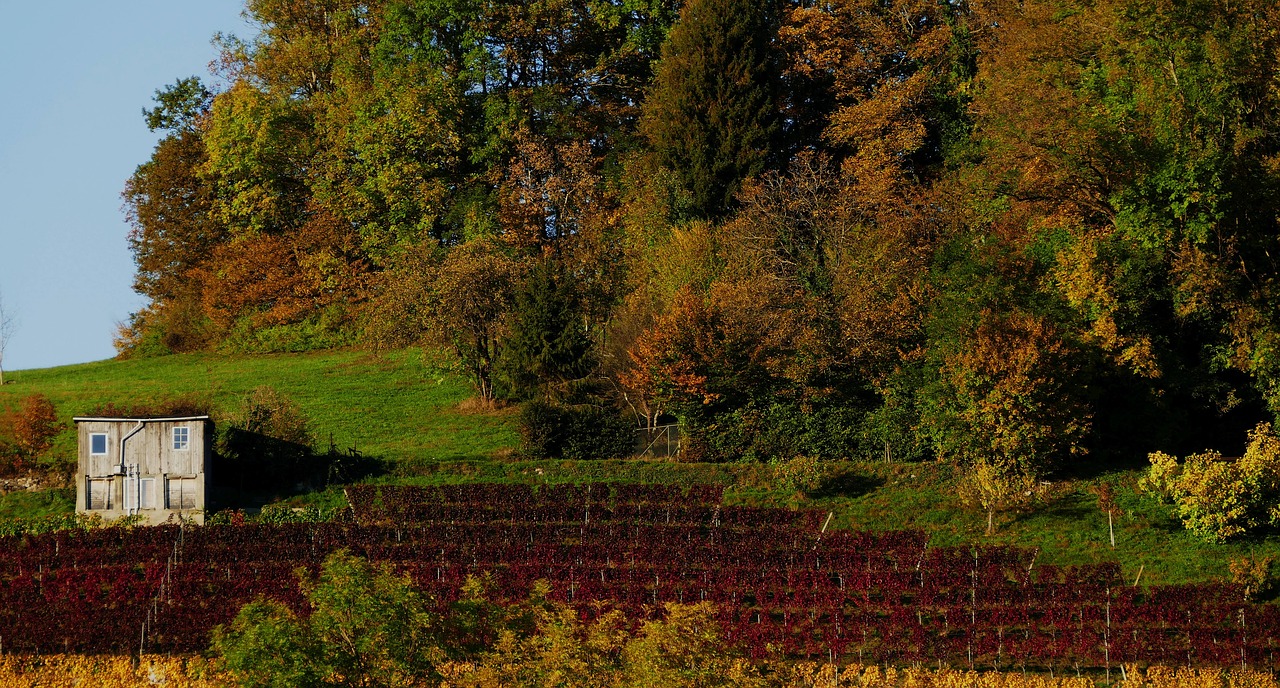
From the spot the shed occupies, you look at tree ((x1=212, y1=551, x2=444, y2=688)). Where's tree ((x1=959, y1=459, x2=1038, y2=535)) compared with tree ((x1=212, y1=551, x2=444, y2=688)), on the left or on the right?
left

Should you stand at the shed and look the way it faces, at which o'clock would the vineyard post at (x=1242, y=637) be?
The vineyard post is roughly at 10 o'clock from the shed.

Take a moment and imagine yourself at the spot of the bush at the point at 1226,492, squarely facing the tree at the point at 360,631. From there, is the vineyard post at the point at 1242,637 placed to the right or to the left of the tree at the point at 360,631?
left

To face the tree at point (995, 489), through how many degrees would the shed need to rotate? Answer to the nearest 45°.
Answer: approximately 90° to its left

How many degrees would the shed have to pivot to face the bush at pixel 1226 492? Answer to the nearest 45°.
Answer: approximately 45° to its left

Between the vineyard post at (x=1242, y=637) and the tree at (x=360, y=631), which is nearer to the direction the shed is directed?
the tree

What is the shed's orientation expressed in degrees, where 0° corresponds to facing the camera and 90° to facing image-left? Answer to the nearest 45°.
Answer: approximately 0°
